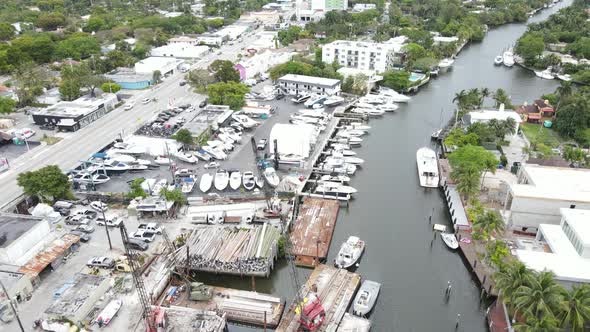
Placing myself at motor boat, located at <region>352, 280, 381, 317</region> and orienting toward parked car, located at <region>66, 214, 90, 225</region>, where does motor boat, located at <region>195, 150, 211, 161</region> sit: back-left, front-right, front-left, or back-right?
front-right

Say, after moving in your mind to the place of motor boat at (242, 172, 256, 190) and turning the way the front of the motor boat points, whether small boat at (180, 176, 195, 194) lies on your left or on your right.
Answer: on your right

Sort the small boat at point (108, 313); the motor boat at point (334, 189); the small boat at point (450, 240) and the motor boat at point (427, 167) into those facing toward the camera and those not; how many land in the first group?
1

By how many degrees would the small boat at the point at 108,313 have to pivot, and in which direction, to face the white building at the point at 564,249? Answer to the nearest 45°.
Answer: approximately 90° to its right

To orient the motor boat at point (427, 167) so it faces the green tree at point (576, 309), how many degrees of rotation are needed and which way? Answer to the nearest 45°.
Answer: approximately 180°

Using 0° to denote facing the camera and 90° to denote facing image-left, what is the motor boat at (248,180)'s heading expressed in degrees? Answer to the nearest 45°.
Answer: approximately 0°

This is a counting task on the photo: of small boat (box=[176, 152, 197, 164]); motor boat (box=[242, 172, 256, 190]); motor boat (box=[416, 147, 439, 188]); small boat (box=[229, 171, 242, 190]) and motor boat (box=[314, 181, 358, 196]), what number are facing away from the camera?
1

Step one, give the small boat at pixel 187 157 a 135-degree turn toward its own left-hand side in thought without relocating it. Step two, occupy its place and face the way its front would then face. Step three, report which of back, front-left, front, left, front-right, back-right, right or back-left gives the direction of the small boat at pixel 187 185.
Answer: back

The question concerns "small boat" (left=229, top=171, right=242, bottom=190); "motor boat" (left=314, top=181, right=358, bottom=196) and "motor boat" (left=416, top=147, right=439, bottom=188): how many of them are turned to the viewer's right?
1

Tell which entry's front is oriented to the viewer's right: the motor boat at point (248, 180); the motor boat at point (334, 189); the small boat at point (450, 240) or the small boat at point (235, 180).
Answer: the motor boat at point (334, 189)

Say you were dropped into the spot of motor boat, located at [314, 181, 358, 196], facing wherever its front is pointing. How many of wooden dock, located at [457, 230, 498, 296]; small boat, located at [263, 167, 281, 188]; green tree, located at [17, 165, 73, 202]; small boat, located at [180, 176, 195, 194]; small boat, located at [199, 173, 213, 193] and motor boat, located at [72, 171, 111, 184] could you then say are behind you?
5

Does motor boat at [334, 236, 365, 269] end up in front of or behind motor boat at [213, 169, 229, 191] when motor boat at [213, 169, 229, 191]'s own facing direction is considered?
in front

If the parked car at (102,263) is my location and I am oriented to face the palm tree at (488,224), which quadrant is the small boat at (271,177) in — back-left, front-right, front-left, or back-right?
front-left

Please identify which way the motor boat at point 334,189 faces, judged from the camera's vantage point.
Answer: facing to the right of the viewer
